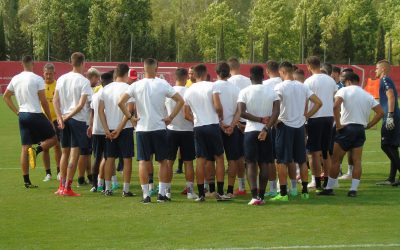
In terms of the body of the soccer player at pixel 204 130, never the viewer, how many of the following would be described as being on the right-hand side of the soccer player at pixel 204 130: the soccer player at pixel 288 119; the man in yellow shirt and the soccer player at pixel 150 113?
1

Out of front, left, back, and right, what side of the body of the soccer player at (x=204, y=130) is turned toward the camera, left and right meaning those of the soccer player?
back

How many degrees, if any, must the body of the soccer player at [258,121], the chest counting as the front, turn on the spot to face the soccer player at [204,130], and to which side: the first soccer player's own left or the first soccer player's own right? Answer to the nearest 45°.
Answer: approximately 90° to the first soccer player's own left

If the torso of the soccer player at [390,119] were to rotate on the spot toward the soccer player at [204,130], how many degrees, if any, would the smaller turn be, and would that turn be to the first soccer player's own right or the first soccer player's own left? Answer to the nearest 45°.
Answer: approximately 45° to the first soccer player's own left

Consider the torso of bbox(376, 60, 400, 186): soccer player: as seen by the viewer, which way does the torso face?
to the viewer's left

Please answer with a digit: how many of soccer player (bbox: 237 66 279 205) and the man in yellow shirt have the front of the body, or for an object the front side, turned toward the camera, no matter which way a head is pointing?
1

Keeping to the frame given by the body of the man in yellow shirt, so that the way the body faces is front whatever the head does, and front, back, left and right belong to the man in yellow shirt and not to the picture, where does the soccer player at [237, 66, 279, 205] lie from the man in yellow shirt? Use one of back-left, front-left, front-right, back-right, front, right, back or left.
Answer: front-left

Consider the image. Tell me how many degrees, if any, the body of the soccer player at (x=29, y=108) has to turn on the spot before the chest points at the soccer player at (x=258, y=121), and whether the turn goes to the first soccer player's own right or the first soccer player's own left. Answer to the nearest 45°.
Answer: approximately 90° to the first soccer player's own right

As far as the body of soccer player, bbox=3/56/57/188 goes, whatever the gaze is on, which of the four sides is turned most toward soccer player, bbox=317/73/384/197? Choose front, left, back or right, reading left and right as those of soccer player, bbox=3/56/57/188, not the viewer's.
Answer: right

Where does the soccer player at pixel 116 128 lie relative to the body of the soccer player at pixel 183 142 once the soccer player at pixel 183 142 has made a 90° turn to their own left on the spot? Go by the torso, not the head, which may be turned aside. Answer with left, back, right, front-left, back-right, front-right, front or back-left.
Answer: front

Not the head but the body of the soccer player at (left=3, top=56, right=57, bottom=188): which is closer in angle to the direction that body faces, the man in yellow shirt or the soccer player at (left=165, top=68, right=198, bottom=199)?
the man in yellow shirt

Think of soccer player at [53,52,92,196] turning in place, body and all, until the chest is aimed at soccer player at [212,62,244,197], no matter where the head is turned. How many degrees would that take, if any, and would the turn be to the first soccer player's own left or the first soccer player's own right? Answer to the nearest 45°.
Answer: approximately 45° to the first soccer player's own right

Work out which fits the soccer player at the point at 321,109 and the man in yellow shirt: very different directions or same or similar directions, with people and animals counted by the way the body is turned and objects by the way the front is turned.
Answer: very different directions

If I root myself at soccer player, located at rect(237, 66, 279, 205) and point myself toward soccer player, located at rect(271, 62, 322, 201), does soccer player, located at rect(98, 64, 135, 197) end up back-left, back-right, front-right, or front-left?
back-left

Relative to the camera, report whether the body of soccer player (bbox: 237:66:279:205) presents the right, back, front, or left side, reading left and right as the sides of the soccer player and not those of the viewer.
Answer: back

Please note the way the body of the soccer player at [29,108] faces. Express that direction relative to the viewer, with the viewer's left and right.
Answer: facing away from the viewer and to the right of the viewer

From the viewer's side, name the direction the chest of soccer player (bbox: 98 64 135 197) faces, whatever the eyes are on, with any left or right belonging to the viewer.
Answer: facing away from the viewer and to the right of the viewer
